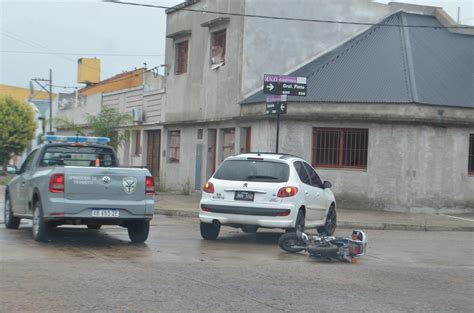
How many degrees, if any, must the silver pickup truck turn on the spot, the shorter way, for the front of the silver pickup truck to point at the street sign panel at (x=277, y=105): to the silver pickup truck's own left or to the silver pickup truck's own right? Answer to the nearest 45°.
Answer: approximately 90° to the silver pickup truck's own right

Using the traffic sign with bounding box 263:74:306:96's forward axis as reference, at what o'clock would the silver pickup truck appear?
The silver pickup truck is roughly at 1 o'clock from the traffic sign.

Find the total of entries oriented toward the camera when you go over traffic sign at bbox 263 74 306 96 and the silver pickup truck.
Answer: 1

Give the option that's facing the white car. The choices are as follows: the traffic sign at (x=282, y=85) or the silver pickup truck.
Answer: the traffic sign

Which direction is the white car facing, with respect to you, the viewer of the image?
facing away from the viewer and to the right of the viewer

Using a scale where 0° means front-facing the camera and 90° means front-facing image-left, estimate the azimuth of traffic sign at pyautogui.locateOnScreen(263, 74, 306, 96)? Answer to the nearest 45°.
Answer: approximately 0°

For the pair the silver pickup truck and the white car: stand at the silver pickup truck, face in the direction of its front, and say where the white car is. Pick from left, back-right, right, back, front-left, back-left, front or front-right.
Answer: back-right

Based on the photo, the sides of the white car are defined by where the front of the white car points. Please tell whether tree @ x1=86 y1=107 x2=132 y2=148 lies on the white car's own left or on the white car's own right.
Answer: on the white car's own left

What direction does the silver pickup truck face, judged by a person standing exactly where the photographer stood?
facing away from the viewer and to the left of the viewer

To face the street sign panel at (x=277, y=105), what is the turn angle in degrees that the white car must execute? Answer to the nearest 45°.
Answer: approximately 45° to its left

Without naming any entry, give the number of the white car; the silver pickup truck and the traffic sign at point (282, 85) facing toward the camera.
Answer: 1

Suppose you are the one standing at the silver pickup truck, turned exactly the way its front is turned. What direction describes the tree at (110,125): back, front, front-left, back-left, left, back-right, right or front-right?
front-right

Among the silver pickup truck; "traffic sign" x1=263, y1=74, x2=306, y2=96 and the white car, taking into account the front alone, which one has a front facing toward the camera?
the traffic sign

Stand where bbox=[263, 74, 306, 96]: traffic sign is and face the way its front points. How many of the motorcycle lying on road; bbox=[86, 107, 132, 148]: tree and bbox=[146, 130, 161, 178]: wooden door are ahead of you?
1

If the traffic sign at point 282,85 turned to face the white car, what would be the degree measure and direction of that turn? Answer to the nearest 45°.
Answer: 0° — it already faces it
